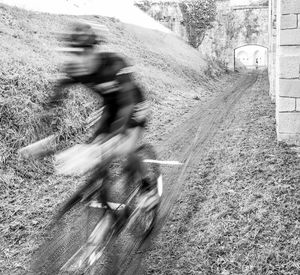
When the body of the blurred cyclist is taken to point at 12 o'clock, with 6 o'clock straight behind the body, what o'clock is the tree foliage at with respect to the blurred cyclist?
The tree foliage is roughly at 5 o'clock from the blurred cyclist.

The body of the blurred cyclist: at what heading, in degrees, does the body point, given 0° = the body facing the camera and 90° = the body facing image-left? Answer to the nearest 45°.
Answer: approximately 45°

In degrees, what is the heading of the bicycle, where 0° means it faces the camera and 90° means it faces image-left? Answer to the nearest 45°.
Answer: approximately 45°

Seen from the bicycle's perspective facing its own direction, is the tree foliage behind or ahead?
behind
